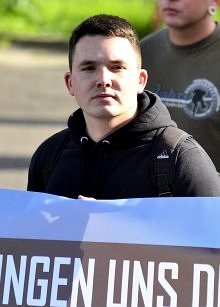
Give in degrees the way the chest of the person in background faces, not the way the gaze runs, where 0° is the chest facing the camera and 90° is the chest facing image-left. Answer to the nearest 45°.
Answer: approximately 45°

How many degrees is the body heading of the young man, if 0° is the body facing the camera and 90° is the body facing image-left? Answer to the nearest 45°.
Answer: approximately 45°

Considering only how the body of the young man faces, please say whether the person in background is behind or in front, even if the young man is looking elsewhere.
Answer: behind

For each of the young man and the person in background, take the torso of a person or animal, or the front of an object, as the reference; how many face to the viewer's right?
0
